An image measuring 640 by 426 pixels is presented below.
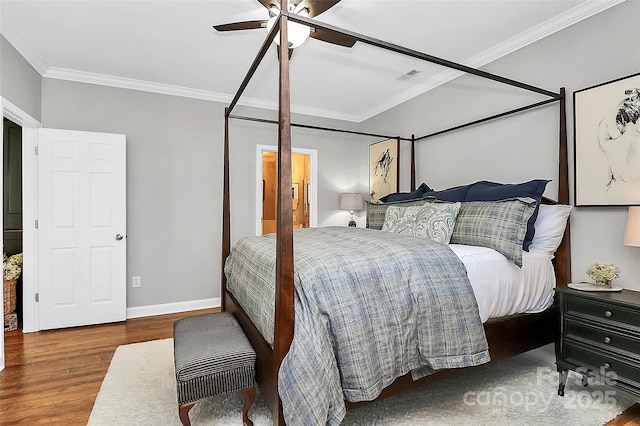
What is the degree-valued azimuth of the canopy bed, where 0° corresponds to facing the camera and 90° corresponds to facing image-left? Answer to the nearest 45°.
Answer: approximately 45°

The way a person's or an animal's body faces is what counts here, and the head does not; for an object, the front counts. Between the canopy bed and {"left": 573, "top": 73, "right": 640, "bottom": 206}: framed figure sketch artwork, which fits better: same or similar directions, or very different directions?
same or similar directions

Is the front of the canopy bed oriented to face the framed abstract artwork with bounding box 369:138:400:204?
no

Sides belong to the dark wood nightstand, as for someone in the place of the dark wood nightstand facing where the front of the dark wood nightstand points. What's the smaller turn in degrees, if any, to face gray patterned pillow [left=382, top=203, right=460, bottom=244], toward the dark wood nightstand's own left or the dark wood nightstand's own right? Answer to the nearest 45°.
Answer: approximately 45° to the dark wood nightstand's own right

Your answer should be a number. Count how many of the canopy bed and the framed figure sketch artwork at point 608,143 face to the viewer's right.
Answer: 0

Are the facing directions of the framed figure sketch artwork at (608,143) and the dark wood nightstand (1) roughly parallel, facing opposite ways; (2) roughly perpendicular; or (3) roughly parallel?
roughly parallel

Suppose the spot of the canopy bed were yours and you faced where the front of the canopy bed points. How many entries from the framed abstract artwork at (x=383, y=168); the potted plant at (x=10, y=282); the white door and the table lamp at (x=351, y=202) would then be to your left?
0

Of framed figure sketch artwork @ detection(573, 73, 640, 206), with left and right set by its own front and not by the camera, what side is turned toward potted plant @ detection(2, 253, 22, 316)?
front

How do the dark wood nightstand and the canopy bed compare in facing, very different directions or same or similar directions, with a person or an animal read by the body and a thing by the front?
same or similar directions

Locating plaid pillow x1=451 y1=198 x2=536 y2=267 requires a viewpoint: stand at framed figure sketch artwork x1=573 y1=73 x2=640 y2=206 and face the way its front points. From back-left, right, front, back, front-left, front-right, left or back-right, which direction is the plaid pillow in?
front

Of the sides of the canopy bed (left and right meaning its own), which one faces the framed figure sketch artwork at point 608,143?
back

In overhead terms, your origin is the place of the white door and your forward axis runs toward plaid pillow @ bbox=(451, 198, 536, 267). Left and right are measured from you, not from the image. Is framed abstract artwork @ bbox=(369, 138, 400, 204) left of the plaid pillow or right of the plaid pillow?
left
